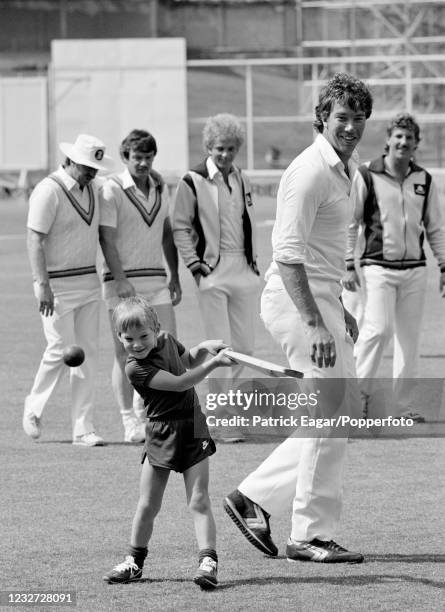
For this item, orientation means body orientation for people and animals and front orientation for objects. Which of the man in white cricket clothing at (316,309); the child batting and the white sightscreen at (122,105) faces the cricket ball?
the white sightscreen

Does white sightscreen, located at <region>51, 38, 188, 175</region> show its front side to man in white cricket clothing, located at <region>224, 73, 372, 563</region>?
yes

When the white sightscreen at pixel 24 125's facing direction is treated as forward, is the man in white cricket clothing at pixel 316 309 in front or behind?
in front

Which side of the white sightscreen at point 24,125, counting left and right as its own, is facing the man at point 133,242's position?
front

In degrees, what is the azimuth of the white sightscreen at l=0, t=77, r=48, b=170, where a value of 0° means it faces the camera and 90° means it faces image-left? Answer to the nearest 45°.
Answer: approximately 0°
